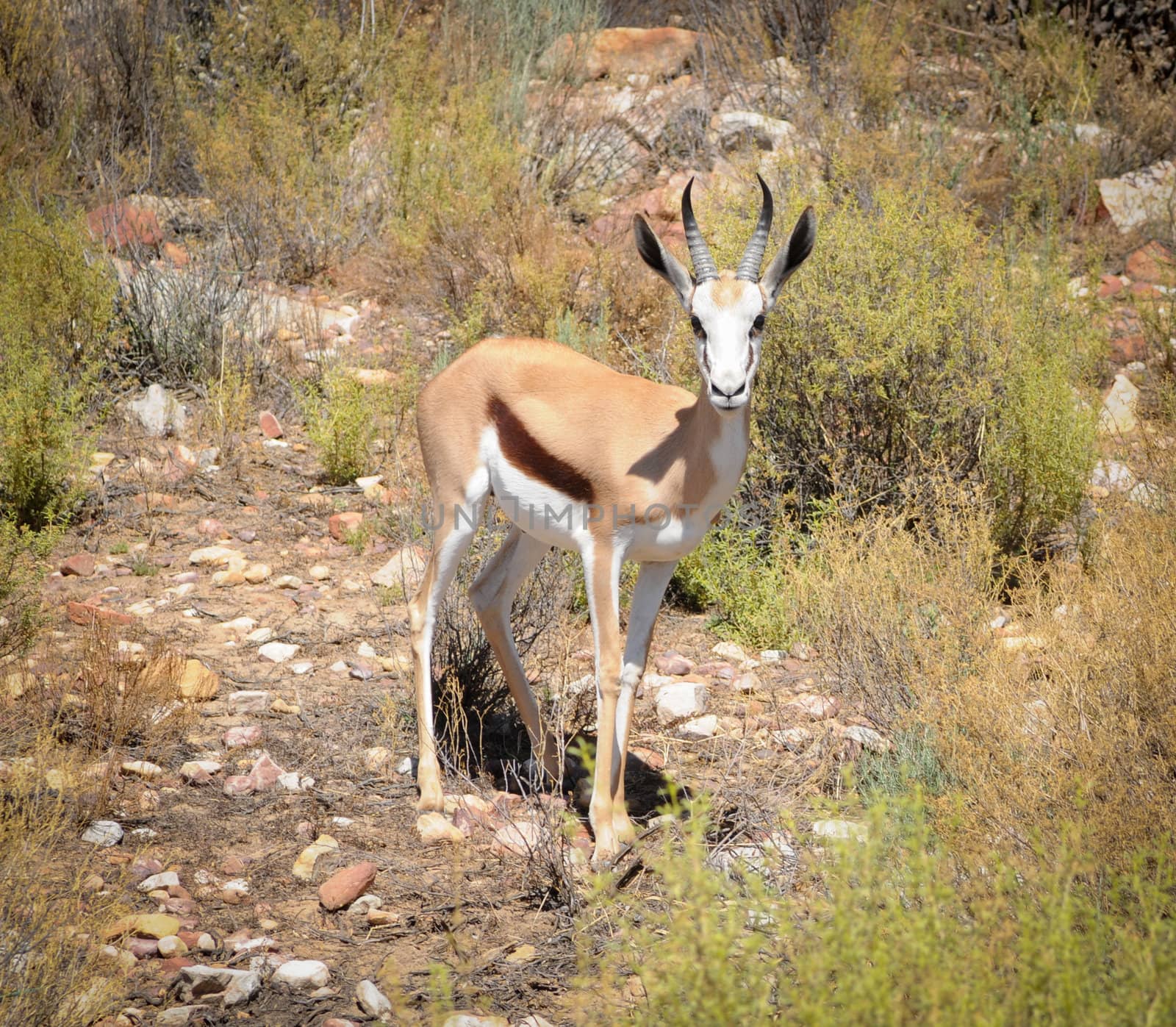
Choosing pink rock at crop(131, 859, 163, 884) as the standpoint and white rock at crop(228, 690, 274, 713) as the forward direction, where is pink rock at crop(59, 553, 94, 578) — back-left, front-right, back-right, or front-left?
front-left

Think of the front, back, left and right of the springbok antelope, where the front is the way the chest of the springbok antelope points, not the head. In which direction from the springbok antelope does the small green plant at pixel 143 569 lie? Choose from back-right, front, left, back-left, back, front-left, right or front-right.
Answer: back

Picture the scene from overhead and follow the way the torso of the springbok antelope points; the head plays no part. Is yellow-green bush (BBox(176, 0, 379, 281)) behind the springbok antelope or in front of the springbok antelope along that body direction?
behind

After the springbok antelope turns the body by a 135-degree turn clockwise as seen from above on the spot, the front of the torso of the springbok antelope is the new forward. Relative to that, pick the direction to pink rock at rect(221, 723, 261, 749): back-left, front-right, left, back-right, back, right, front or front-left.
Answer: front

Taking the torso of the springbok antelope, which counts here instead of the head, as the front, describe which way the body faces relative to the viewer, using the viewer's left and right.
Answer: facing the viewer and to the right of the viewer

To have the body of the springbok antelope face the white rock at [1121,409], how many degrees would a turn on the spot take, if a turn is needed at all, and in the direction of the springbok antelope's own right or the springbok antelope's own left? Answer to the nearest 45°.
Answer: approximately 90° to the springbok antelope's own left

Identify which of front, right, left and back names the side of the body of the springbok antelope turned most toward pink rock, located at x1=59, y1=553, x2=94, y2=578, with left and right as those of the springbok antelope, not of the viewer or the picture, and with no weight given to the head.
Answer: back

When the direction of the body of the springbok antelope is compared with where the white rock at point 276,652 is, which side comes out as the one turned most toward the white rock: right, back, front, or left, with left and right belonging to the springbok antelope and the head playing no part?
back

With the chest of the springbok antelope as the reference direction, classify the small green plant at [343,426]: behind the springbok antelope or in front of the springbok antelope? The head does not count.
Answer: behind

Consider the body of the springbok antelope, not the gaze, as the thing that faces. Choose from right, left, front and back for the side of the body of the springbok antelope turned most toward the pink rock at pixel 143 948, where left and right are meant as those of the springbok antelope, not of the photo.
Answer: right

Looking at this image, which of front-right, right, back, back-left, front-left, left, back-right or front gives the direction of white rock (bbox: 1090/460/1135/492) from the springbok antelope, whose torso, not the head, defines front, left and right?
left

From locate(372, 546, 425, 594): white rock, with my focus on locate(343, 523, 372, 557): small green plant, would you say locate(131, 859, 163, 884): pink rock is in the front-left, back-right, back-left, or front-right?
back-left

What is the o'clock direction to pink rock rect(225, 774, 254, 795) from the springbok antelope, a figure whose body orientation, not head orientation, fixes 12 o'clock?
The pink rock is roughly at 4 o'clock from the springbok antelope.

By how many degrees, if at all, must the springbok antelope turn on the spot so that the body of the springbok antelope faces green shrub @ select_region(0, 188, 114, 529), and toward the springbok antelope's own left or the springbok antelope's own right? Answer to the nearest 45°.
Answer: approximately 180°
